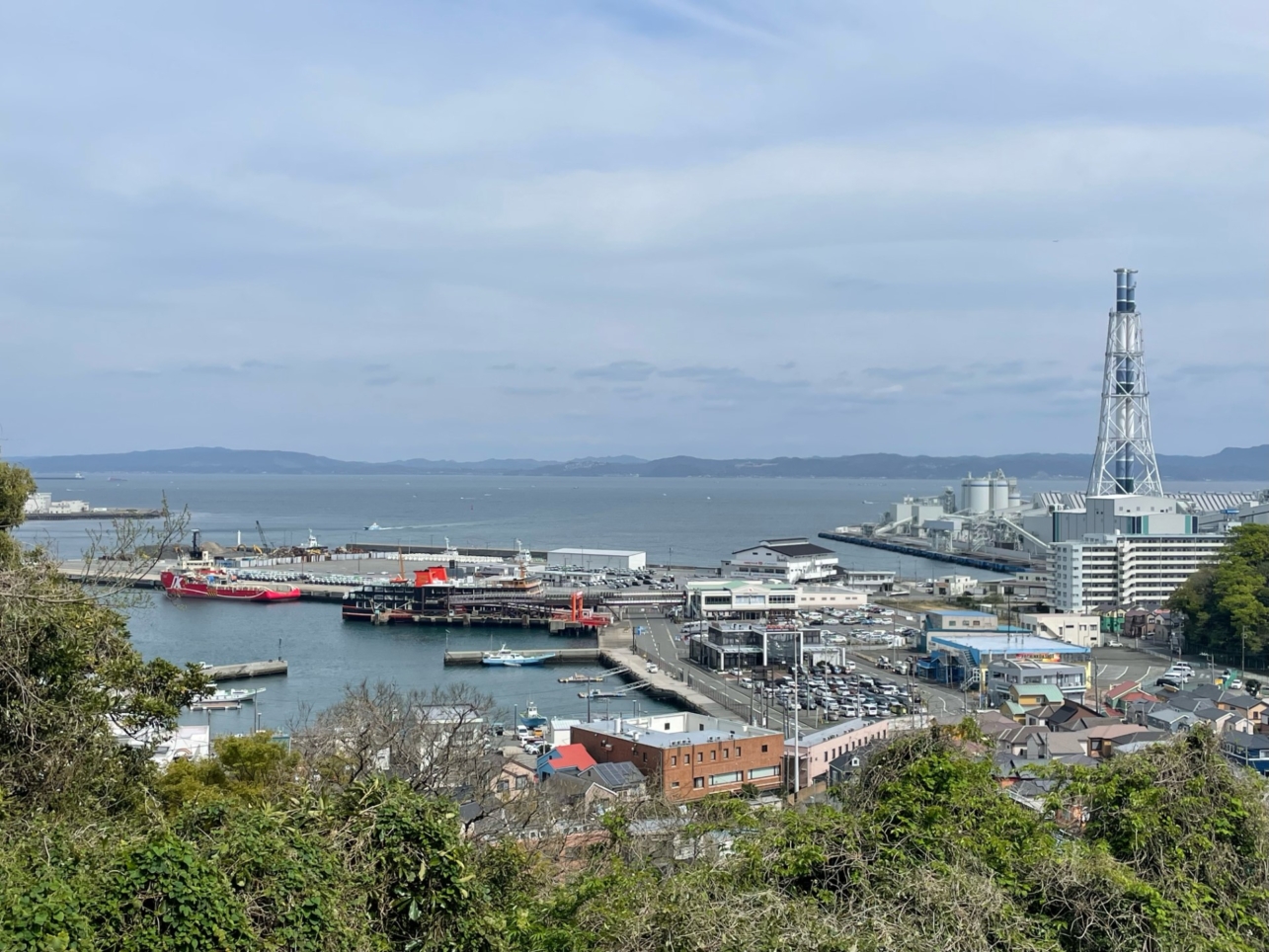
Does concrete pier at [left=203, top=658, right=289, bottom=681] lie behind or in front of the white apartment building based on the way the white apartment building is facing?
in front

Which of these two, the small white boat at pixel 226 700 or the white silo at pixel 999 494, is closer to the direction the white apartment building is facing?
the small white boat

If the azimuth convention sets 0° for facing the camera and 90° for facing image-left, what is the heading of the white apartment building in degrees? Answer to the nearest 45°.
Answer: approximately 0°

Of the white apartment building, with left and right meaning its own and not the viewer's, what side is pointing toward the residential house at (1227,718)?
front

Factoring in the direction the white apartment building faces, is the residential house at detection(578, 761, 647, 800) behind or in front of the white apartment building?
in front

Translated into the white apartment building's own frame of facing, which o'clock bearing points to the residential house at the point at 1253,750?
The residential house is roughly at 12 o'clock from the white apartment building.

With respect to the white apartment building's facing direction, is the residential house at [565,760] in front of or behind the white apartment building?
in front
